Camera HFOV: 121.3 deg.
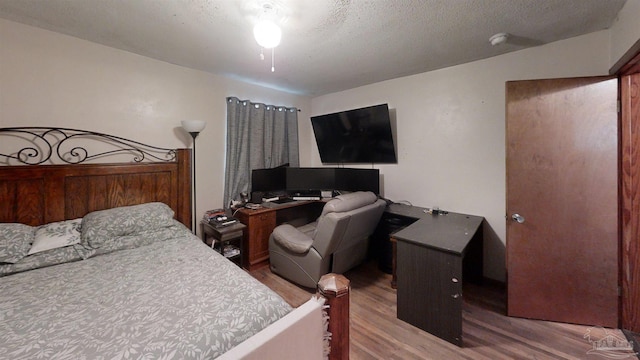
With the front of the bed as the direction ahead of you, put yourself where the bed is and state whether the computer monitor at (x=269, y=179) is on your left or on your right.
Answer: on your left

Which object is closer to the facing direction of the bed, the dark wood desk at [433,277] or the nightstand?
the dark wood desk

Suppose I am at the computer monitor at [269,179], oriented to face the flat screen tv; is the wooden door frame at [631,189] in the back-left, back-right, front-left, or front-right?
front-right

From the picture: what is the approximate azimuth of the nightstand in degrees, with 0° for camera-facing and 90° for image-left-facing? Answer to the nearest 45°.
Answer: approximately 315°

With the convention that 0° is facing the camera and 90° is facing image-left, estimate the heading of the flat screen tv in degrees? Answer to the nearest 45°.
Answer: approximately 45°

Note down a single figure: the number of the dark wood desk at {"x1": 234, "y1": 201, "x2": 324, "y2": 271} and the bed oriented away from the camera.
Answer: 0

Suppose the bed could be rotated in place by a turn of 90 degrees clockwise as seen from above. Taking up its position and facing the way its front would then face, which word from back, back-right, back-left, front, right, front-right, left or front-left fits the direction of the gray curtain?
back

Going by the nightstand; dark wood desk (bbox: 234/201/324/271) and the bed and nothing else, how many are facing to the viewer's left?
0

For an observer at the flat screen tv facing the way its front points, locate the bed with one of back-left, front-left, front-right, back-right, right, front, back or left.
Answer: front

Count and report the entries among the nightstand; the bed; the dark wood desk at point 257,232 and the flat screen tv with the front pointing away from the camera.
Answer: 0

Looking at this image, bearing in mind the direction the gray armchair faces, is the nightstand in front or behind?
in front

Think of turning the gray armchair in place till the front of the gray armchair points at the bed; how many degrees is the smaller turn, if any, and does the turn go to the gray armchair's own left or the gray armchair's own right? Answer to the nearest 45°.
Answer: approximately 90° to the gray armchair's own left

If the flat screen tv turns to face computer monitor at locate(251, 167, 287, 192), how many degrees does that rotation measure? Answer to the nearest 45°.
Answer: approximately 45° to its right

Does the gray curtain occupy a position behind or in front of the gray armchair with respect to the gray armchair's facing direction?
in front
